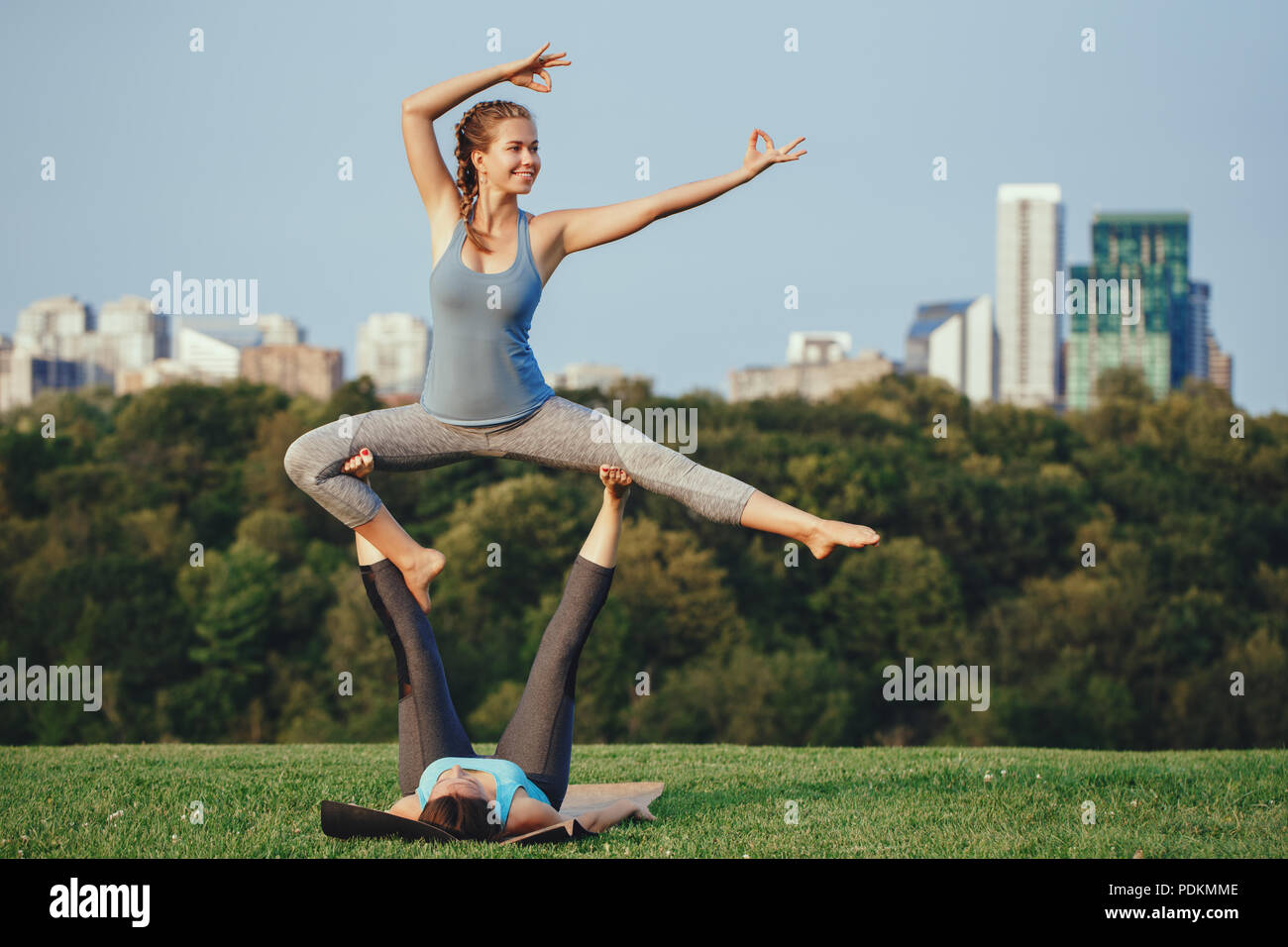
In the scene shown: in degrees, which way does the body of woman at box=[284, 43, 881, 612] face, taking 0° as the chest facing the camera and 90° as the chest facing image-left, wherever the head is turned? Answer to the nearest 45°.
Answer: approximately 0°

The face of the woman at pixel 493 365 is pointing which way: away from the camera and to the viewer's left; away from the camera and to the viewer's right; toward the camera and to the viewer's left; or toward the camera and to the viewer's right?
toward the camera and to the viewer's right
